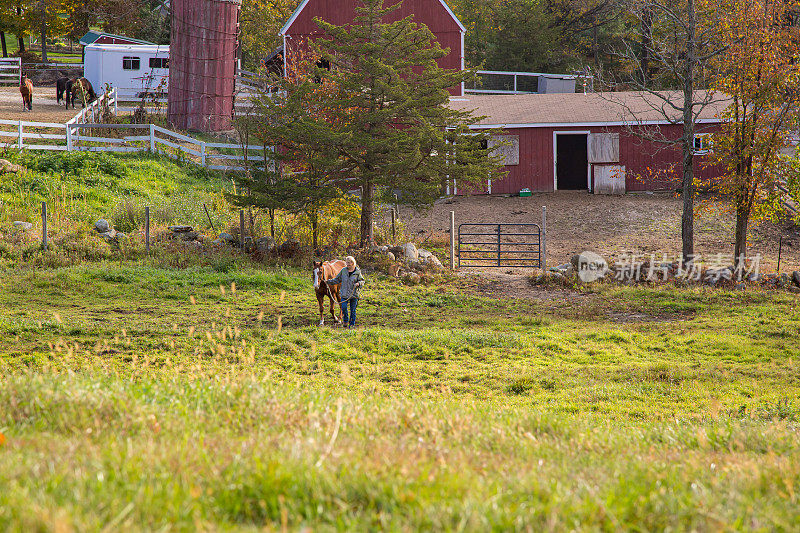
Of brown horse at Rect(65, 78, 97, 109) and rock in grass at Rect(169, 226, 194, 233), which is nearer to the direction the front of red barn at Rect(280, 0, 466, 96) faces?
the rock in grass

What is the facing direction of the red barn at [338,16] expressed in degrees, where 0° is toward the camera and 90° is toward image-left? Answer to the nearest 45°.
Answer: approximately 0°

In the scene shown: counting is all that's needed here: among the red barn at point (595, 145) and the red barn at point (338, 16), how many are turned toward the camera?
2

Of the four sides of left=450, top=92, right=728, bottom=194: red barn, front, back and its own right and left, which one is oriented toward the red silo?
right
